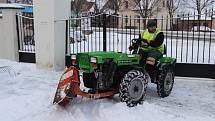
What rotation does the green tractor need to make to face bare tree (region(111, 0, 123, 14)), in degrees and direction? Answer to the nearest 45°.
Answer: approximately 135° to its right

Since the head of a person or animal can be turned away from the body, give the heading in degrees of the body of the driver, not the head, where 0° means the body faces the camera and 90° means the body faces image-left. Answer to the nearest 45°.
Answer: approximately 45°

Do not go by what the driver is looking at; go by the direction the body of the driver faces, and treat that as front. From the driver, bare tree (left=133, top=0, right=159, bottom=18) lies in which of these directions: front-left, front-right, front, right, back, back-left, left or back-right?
back-right

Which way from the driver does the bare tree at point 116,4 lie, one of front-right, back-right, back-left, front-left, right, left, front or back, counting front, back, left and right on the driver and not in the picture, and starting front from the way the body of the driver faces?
back-right

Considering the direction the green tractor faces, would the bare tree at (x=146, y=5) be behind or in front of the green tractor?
behind
